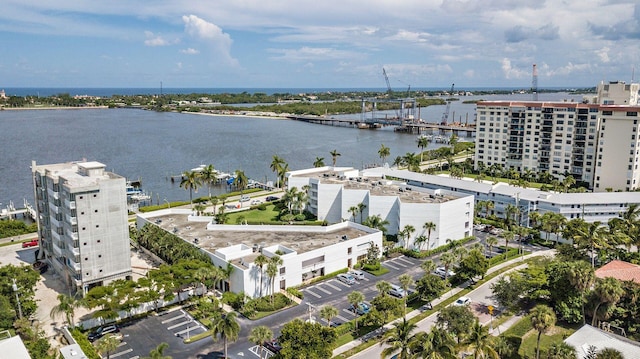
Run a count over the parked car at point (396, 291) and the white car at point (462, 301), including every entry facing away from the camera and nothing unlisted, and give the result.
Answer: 0

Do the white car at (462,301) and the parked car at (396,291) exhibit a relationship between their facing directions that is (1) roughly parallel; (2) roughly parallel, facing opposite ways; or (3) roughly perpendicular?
roughly perpendicular

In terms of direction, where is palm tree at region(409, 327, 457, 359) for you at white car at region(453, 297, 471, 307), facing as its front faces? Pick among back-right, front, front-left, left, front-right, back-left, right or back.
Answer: front-left

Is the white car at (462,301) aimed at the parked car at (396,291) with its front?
no

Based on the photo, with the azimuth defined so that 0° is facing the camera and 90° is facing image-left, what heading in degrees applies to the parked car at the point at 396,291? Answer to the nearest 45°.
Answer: approximately 315°

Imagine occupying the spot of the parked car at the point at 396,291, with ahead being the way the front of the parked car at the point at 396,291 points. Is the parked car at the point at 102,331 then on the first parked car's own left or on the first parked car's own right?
on the first parked car's own right

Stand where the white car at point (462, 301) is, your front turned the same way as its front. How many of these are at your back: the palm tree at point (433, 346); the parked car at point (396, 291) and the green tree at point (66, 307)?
0

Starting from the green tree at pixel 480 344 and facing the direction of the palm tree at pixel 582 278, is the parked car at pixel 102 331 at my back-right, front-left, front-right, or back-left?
back-left

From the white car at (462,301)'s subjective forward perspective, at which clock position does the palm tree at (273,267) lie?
The palm tree is roughly at 1 o'clock from the white car.

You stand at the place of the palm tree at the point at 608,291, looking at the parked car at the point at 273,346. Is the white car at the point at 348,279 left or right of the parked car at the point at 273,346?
right

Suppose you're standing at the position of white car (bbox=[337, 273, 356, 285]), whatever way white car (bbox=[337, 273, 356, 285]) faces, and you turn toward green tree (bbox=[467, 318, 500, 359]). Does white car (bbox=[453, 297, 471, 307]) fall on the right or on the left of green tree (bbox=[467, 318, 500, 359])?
left

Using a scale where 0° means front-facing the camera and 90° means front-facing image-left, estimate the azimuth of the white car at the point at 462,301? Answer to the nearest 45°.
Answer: approximately 45°
